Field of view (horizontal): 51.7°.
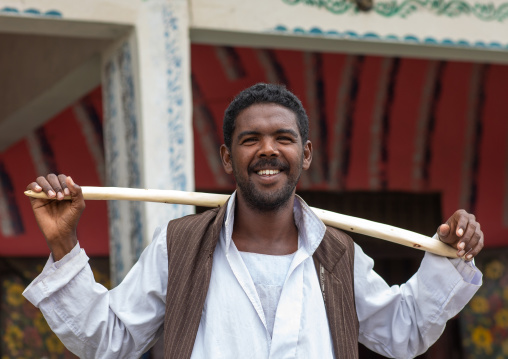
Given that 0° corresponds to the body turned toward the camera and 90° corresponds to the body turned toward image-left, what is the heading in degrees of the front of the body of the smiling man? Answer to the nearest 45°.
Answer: approximately 0°

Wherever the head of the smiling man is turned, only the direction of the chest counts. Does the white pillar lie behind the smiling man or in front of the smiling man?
behind
